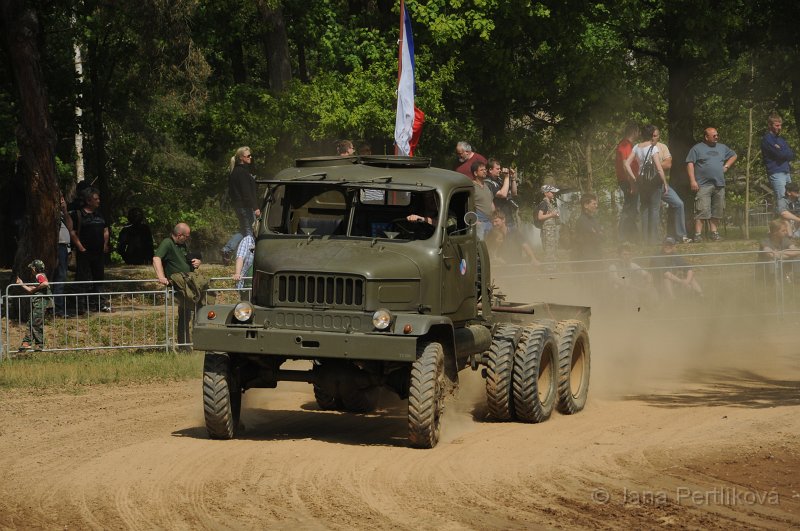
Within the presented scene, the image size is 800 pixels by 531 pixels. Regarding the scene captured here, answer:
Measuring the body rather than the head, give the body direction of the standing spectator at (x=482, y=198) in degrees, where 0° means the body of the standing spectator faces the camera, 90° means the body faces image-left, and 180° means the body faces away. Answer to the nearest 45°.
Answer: approximately 315°

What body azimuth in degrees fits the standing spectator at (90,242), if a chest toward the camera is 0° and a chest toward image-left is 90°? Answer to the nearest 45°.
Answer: approximately 315°

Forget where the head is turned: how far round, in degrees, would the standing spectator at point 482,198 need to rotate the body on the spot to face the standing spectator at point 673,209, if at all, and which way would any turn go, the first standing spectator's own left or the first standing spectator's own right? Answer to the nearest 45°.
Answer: approximately 90° to the first standing spectator's own left

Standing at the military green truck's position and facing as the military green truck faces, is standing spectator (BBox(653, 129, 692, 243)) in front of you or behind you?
behind

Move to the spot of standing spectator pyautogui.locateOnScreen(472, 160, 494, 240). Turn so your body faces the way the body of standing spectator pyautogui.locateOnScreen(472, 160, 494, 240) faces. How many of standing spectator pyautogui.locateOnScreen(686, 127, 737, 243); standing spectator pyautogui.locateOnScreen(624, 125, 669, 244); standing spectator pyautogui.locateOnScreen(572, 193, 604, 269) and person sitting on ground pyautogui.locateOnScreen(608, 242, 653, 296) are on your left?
4
